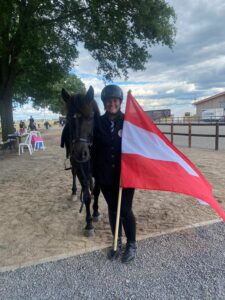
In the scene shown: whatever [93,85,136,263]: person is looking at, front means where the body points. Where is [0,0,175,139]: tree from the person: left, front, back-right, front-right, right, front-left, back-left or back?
back

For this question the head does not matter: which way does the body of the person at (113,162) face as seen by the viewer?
toward the camera

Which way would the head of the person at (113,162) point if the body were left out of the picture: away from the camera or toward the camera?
toward the camera
